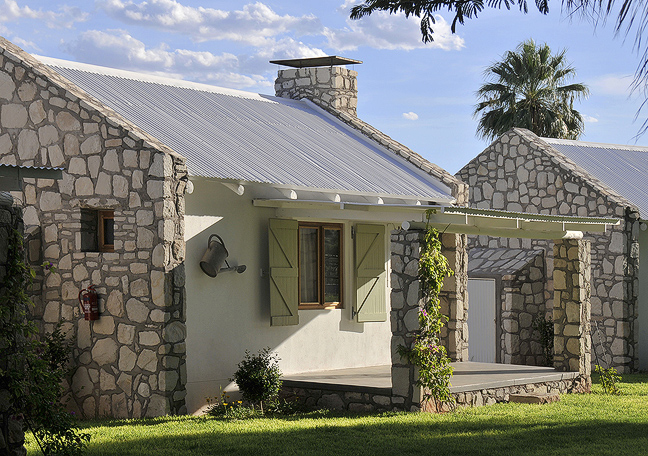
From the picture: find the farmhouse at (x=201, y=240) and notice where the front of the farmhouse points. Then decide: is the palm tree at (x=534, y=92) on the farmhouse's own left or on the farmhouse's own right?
on the farmhouse's own left

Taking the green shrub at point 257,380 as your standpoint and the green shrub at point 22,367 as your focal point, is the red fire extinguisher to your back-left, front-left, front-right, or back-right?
front-right

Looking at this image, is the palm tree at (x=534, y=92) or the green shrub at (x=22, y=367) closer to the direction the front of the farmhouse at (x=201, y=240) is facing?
the green shrub

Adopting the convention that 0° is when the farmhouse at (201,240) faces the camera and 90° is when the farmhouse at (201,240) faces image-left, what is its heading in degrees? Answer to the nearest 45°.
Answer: approximately 315°

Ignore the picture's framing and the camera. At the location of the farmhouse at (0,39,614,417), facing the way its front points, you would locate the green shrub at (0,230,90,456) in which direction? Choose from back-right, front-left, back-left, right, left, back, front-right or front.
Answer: front-right
